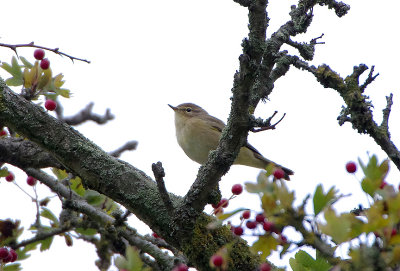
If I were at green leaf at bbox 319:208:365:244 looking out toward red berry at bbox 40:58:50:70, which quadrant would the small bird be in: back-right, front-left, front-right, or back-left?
front-right

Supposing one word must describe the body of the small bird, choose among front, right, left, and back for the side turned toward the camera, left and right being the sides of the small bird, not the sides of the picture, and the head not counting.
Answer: left

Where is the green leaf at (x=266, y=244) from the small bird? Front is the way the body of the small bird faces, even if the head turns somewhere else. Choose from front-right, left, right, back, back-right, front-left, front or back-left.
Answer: left

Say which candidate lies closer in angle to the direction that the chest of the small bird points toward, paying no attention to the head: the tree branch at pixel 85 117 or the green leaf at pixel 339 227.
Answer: the tree branch

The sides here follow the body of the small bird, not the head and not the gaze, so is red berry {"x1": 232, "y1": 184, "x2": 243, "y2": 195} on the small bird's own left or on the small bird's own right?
on the small bird's own left
